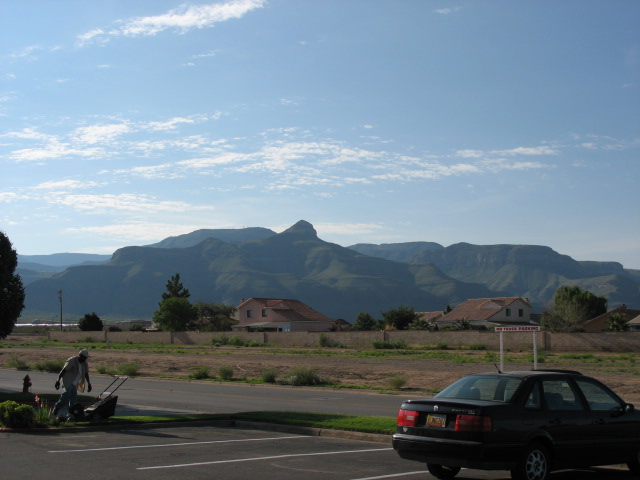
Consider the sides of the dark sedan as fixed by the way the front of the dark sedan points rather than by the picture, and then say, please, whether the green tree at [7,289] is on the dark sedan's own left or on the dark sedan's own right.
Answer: on the dark sedan's own left

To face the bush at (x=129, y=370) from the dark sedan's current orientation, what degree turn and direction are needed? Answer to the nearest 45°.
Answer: approximately 90° to its left

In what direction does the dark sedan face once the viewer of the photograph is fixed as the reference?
facing away from the viewer and to the right of the viewer

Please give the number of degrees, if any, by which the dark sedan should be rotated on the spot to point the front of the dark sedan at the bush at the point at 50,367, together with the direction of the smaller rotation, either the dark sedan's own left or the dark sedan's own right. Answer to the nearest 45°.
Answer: approximately 90° to the dark sedan's own left

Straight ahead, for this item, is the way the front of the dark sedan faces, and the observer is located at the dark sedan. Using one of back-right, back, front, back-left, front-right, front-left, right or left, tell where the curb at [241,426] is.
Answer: left
